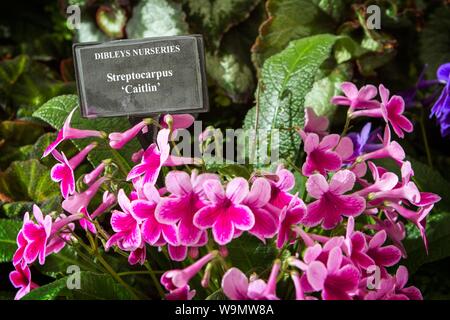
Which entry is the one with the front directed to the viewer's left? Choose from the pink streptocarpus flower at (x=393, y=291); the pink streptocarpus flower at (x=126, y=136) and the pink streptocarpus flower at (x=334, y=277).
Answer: the pink streptocarpus flower at (x=126, y=136)

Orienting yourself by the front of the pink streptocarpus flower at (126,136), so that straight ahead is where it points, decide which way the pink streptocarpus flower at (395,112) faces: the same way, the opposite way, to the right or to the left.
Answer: to the left

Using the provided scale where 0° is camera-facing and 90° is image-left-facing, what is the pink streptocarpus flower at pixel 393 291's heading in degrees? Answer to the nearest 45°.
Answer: approximately 0°
